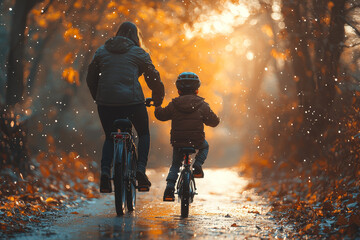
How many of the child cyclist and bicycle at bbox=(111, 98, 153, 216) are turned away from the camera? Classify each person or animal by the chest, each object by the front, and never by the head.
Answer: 2

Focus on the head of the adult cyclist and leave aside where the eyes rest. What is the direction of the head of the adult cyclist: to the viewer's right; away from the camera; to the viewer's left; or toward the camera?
away from the camera

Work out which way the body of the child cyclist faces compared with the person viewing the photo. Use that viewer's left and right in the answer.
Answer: facing away from the viewer

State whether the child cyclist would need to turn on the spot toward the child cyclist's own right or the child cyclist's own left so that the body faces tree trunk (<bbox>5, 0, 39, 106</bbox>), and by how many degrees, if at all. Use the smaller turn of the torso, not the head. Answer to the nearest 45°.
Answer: approximately 45° to the child cyclist's own left

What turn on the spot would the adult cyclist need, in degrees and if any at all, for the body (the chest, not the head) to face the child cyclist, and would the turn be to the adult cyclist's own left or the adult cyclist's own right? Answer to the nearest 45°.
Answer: approximately 45° to the adult cyclist's own right

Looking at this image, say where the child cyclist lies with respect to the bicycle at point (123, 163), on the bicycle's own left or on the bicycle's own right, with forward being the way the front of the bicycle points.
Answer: on the bicycle's own right

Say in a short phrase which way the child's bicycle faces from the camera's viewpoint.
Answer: facing away from the viewer

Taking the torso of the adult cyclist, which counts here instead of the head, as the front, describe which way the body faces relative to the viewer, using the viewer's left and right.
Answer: facing away from the viewer

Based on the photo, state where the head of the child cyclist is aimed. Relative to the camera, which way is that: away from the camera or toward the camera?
away from the camera

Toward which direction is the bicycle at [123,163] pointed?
away from the camera

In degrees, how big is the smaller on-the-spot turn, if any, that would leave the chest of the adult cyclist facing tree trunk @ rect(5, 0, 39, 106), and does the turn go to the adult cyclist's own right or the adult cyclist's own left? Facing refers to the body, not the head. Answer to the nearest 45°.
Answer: approximately 45° to the adult cyclist's own left

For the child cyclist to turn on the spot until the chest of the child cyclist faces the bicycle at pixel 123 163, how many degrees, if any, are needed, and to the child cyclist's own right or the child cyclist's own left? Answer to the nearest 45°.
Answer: approximately 135° to the child cyclist's own left

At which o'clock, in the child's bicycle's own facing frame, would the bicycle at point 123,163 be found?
The bicycle is roughly at 8 o'clock from the child's bicycle.
